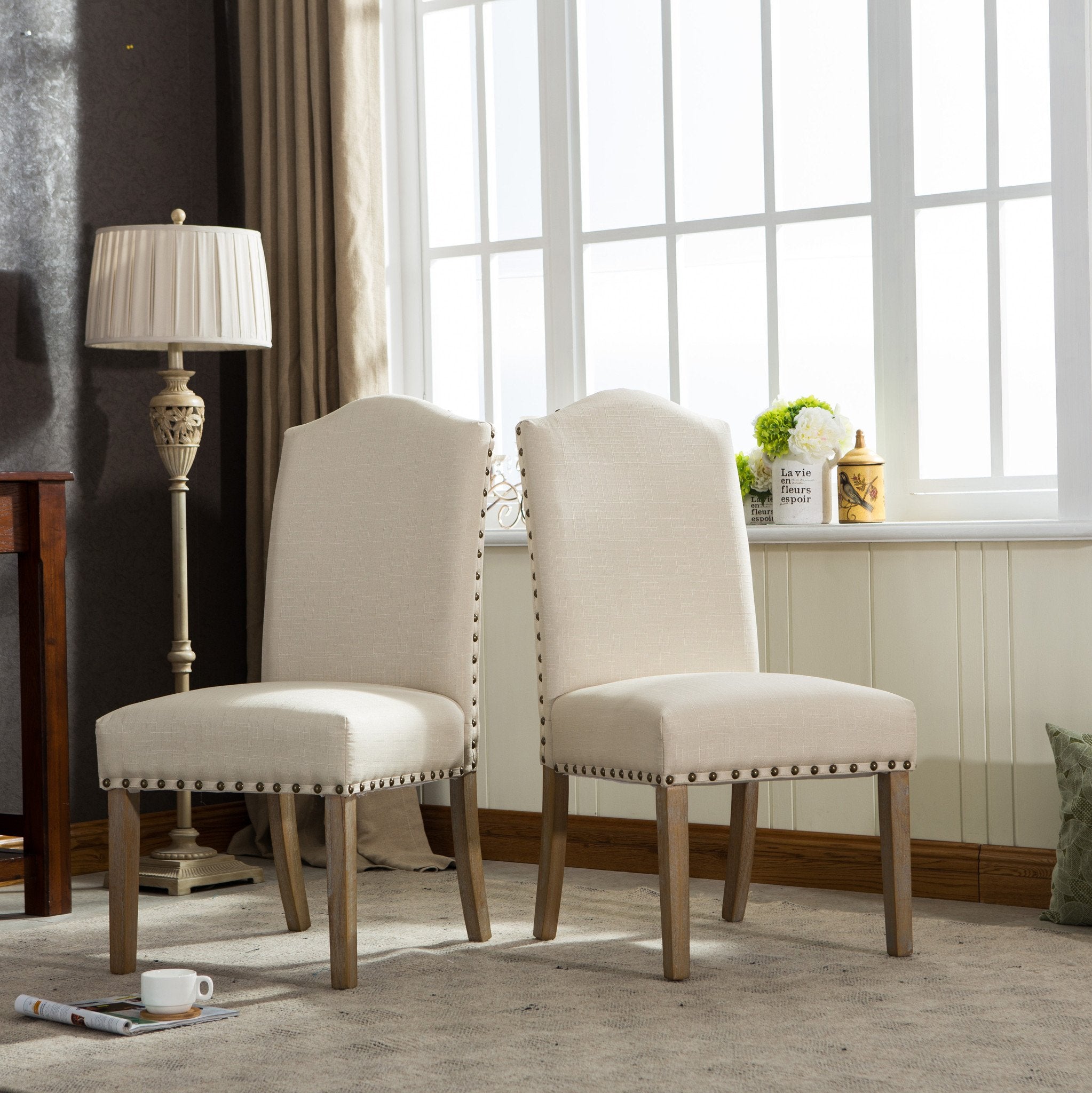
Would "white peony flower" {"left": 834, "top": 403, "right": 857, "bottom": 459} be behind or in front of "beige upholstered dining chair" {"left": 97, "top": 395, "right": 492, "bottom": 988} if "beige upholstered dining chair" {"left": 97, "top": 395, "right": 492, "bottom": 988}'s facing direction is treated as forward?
behind

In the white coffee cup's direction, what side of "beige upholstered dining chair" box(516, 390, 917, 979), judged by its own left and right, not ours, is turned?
right

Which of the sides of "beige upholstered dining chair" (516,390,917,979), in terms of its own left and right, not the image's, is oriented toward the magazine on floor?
right

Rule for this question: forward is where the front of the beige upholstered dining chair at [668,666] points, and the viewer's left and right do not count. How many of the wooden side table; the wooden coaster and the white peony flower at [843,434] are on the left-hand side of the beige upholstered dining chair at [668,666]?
1

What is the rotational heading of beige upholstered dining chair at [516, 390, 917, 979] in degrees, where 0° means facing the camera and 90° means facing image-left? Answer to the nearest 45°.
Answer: approximately 315°

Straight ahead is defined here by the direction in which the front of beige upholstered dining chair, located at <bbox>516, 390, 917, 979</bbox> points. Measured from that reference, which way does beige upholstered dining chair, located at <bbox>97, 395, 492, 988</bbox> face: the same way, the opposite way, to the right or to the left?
to the right

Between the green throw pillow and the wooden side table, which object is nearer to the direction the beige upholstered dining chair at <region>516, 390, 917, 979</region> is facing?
the green throw pillow

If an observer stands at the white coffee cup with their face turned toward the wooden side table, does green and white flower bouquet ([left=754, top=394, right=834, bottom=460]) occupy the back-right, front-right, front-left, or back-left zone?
front-right

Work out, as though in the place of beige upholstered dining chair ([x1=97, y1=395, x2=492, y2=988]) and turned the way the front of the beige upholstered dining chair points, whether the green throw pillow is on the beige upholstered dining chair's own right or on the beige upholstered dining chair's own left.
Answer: on the beige upholstered dining chair's own left

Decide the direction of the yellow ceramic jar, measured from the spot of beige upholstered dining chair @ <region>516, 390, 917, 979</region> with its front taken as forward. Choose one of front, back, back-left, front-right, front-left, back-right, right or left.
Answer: left

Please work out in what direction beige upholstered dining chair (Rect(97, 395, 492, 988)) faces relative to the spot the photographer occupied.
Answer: facing the viewer and to the left of the viewer

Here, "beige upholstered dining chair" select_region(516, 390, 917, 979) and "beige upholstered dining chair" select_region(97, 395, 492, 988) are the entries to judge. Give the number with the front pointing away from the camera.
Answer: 0

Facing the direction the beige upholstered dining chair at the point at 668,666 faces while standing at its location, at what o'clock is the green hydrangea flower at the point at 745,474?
The green hydrangea flower is roughly at 8 o'clock from the beige upholstered dining chair.

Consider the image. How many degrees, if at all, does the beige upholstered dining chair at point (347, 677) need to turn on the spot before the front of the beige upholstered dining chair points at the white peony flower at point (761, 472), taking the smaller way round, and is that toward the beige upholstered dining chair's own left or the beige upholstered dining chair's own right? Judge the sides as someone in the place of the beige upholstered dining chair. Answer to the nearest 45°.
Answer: approximately 180°

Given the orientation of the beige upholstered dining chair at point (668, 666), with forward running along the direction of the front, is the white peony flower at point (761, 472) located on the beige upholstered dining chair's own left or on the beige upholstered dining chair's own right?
on the beige upholstered dining chair's own left
